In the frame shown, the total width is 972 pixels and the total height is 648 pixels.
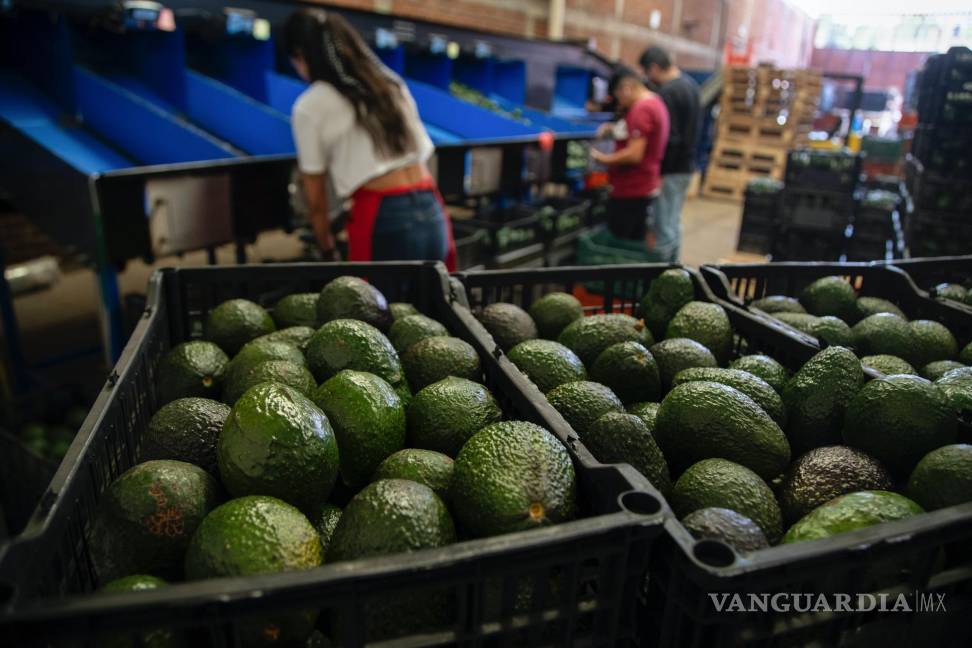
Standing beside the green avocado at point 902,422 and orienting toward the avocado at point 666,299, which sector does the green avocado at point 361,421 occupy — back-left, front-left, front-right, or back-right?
front-left

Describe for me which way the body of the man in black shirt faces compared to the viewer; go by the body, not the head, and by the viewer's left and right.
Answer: facing to the left of the viewer

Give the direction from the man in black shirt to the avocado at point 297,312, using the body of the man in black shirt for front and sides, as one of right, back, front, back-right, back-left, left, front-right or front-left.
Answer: left

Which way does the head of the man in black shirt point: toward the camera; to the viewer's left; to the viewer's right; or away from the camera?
to the viewer's left

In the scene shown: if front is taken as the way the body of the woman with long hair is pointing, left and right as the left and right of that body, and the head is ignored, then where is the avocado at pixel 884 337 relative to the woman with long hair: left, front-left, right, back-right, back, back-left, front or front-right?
back

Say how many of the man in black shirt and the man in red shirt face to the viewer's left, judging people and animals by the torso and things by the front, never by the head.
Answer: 2

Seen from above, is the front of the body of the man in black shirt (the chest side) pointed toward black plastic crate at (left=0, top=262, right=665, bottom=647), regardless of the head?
no

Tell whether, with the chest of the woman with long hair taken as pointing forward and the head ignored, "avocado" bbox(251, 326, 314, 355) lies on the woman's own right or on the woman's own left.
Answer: on the woman's own left

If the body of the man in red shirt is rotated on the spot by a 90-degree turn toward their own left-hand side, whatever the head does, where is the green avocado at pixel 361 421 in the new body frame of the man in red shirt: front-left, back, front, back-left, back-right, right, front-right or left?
front

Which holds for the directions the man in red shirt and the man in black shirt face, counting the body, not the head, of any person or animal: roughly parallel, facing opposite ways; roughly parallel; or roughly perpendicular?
roughly parallel

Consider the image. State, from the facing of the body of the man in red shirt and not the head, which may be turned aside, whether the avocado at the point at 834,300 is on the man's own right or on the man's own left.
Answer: on the man's own left

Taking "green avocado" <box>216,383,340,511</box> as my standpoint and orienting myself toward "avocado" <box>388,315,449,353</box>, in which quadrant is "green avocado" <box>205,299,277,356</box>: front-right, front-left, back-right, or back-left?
front-left

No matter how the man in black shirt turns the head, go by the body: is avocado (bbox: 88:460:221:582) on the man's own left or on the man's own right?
on the man's own left

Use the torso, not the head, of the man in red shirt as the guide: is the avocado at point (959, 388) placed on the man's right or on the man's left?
on the man's left

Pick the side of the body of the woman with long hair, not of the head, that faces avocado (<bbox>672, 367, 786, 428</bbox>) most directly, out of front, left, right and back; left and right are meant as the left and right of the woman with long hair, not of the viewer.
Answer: back

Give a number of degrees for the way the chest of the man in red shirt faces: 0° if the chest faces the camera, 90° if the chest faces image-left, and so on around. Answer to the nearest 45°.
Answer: approximately 90°
